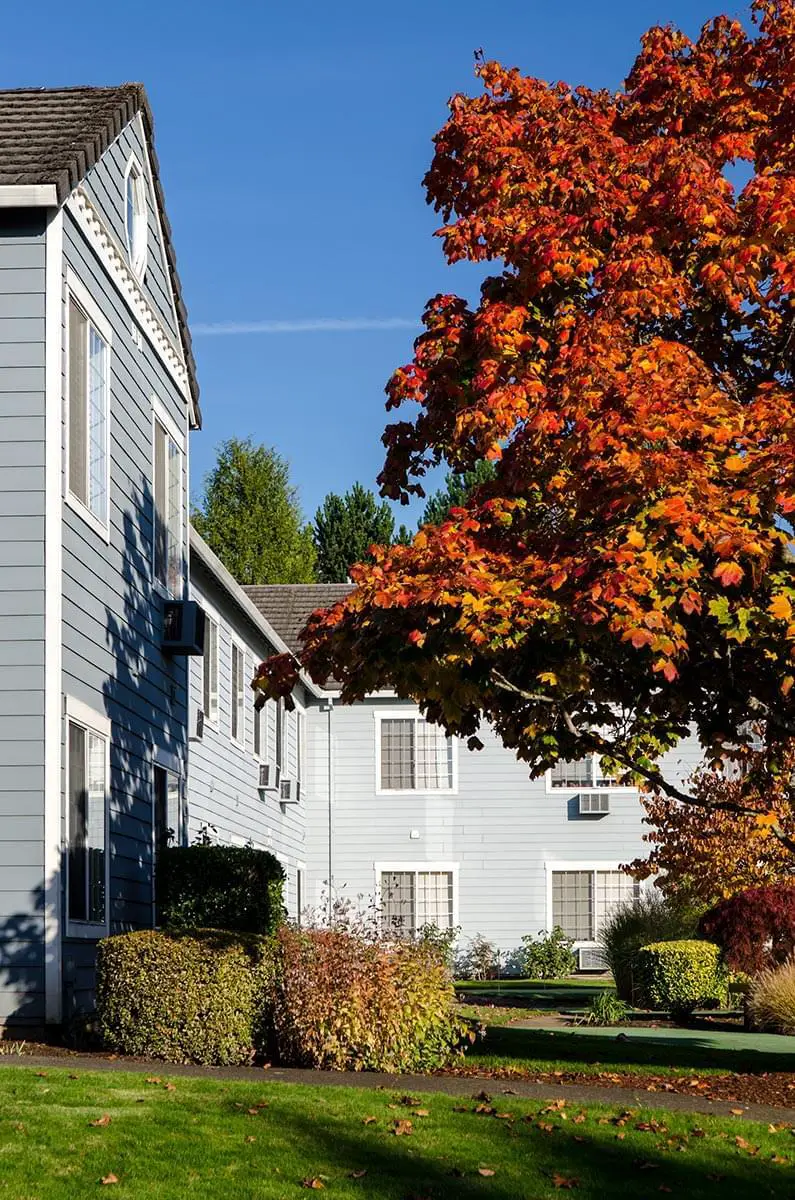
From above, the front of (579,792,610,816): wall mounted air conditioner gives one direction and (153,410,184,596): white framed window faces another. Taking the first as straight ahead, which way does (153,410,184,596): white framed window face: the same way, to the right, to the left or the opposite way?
to the left

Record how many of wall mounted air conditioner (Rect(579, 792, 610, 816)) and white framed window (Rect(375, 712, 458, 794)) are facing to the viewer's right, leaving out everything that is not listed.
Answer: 0

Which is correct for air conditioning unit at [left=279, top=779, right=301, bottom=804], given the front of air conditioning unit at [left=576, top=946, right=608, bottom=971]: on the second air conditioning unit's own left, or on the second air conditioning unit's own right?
on the second air conditioning unit's own right

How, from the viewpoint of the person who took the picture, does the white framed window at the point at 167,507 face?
facing to the right of the viewer

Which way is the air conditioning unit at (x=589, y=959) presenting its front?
toward the camera

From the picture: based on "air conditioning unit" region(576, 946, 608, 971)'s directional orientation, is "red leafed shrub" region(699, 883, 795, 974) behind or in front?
in front

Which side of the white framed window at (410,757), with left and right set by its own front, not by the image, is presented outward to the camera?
front

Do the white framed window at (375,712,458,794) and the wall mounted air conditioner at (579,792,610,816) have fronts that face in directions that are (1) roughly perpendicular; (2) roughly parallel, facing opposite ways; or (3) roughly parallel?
roughly parallel

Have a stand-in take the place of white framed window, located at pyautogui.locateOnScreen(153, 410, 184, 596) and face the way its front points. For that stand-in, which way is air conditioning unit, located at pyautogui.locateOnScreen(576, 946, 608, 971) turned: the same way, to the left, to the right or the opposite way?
to the right

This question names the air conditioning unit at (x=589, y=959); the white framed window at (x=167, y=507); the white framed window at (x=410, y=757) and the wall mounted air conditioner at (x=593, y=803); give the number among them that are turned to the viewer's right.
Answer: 1

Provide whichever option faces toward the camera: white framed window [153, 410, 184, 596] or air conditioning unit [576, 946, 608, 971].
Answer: the air conditioning unit

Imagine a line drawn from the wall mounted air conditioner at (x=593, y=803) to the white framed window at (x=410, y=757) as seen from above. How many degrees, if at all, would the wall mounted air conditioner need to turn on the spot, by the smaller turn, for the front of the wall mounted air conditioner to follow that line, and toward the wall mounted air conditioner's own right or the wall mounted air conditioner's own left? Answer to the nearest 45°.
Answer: approximately 90° to the wall mounted air conditioner's own right

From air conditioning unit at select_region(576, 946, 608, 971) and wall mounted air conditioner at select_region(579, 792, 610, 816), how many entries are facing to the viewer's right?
0

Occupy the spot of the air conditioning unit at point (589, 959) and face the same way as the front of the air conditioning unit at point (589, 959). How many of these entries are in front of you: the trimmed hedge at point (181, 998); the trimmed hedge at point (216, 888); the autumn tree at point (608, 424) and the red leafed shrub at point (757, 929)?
4
